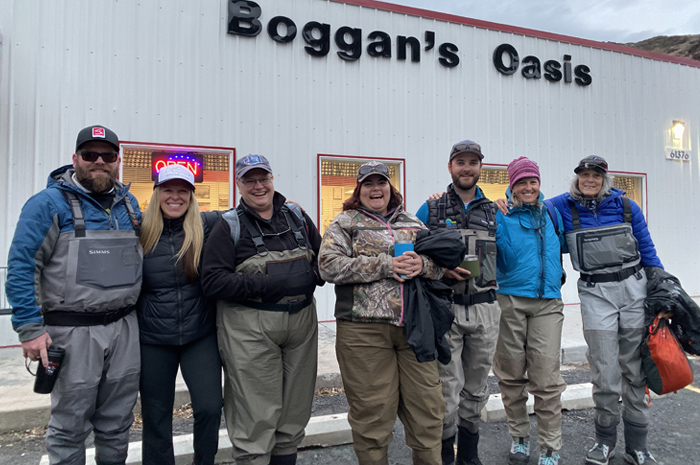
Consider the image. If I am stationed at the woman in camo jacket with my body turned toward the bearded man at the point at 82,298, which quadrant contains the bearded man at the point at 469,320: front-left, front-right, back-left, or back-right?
back-right

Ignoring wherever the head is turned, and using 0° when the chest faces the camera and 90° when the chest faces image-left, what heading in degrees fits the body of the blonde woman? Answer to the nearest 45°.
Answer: approximately 0°

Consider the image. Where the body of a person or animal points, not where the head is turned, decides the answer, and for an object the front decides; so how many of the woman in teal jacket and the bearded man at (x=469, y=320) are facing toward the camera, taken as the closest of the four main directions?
2

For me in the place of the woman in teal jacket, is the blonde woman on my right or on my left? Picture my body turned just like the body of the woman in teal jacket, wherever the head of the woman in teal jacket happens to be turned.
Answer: on my right

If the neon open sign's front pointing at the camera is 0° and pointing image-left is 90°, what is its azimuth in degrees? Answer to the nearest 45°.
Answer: approximately 0°

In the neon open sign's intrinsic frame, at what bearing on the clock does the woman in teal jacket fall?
The woman in teal jacket is roughly at 11 o'clock from the neon open sign.
